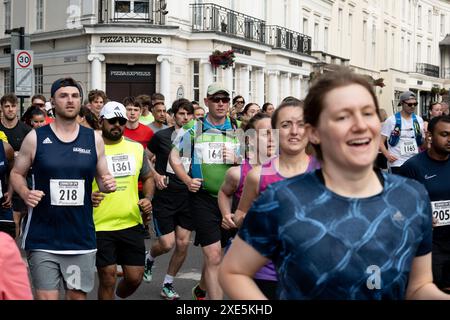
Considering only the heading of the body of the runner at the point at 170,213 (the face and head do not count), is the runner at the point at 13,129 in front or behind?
behind

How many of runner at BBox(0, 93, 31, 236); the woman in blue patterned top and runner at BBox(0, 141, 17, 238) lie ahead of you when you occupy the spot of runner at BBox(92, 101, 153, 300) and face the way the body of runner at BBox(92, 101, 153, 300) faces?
1

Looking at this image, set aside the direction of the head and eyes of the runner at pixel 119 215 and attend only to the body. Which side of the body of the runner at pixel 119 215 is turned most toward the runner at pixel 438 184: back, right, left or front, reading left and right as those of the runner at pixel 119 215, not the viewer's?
left

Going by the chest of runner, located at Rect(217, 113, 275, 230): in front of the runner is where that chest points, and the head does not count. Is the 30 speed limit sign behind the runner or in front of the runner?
behind

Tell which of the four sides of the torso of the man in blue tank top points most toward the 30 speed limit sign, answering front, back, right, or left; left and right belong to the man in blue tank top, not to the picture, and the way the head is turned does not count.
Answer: back
